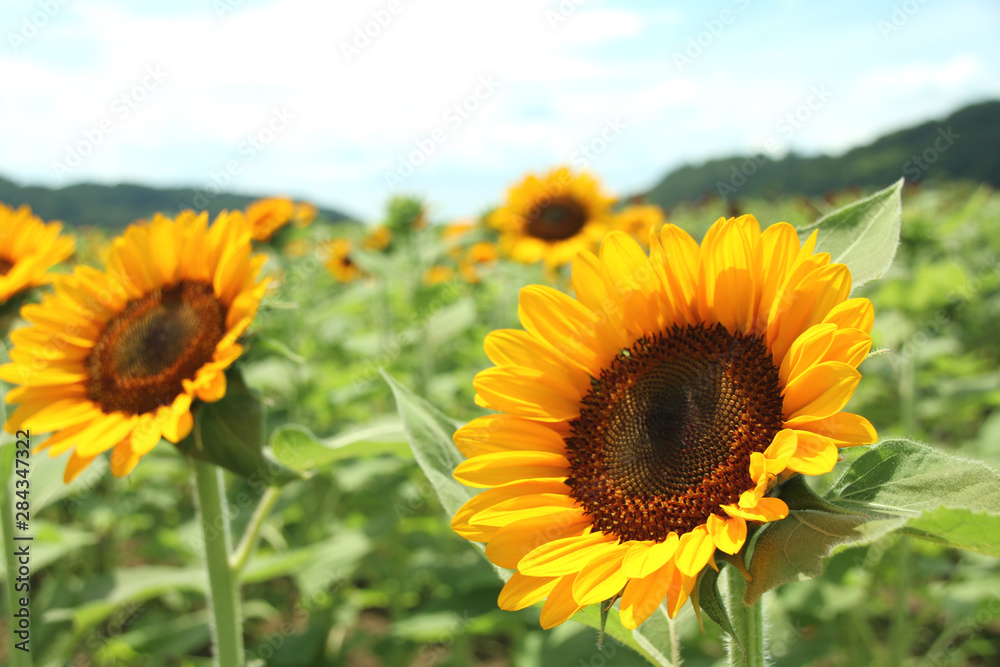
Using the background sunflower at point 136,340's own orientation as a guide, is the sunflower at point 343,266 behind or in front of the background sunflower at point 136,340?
behind

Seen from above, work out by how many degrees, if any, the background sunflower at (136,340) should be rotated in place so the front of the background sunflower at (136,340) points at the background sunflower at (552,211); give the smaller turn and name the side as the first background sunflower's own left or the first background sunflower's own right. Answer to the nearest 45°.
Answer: approximately 180°

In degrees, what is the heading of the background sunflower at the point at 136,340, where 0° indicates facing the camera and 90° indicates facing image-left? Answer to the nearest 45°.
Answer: approximately 45°

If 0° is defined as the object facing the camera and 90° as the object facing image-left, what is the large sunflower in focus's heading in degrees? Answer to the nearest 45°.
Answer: approximately 45°

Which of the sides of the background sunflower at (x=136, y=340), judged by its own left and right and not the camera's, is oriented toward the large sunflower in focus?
left

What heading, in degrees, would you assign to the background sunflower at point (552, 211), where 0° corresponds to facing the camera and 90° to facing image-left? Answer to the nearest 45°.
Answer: approximately 0°

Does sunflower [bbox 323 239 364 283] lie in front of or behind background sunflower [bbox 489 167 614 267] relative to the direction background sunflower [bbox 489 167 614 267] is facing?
behind
